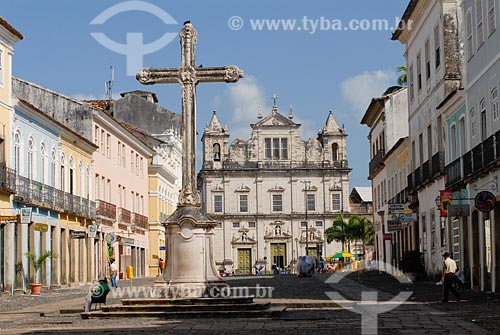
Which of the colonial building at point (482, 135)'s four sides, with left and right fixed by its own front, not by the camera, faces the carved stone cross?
front

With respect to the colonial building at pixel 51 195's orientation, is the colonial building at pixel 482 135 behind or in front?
in front

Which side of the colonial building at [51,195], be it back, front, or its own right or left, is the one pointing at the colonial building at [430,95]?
front

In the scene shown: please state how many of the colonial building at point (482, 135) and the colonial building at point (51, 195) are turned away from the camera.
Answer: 0

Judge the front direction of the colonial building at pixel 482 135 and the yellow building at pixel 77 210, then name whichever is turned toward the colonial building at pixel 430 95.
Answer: the yellow building

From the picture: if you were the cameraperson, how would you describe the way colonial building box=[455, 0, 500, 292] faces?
facing the viewer and to the left of the viewer

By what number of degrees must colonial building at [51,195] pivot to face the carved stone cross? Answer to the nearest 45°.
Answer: approximately 45° to its right

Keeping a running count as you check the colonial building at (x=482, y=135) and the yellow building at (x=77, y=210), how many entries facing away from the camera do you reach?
0

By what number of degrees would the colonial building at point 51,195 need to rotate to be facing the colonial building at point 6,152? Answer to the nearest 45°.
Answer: approximately 45° to its right

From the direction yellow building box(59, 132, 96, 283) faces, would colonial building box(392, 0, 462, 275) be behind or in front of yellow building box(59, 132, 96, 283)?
in front

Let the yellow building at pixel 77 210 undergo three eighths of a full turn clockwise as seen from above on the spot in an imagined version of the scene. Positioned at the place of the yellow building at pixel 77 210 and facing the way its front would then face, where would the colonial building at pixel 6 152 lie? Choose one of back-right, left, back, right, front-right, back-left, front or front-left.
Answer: left

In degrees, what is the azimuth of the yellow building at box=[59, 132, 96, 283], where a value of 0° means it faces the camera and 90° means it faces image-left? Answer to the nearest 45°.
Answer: approximately 315°
